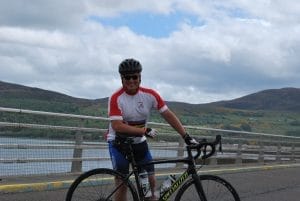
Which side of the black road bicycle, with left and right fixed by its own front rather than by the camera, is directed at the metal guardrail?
left

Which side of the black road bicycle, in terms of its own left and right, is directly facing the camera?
right
